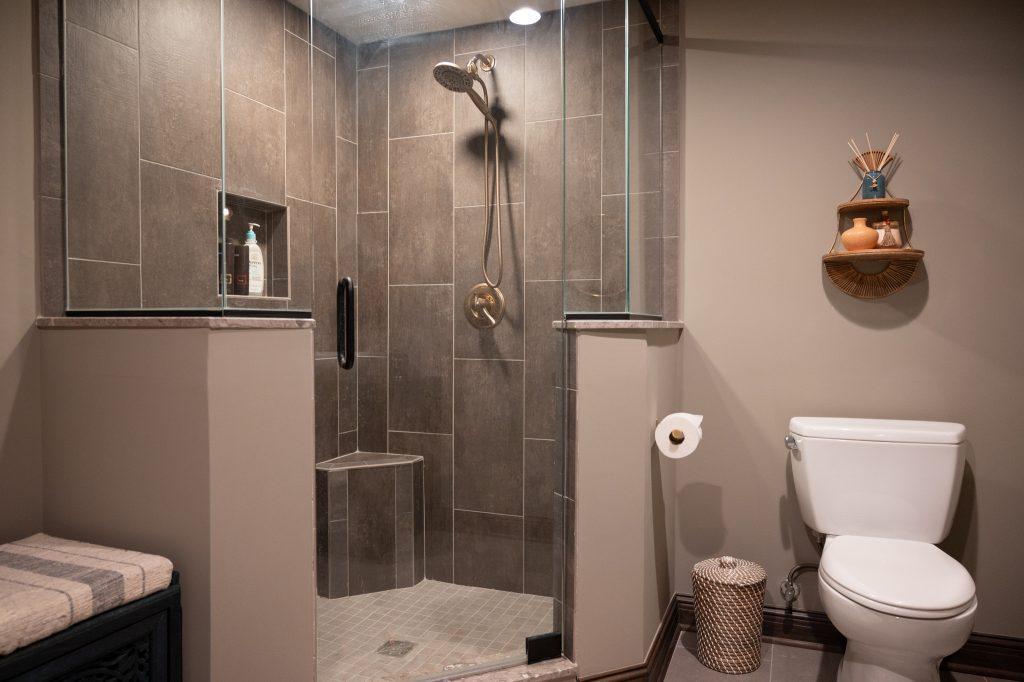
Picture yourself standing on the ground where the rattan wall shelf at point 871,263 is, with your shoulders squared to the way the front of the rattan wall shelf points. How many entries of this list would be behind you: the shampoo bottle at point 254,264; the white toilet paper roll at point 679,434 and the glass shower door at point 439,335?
0

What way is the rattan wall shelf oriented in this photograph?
toward the camera

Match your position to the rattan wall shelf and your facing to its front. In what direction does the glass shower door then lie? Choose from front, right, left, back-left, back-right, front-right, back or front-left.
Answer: front-right

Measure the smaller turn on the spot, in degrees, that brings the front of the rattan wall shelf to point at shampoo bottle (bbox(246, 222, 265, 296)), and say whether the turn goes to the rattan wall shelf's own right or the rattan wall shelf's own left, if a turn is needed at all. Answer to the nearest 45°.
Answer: approximately 45° to the rattan wall shelf's own right

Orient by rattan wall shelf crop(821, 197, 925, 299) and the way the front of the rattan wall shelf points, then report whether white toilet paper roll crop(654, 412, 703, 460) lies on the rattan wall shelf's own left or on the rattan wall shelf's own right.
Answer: on the rattan wall shelf's own right
